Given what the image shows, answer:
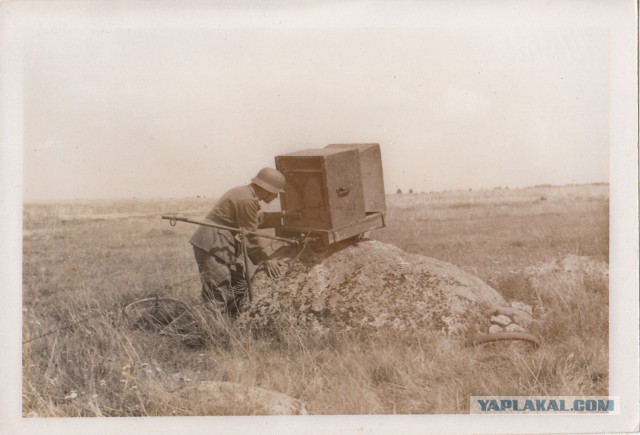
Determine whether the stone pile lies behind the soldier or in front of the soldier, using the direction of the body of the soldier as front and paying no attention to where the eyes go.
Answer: in front

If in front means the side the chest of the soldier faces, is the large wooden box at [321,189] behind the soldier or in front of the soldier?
in front

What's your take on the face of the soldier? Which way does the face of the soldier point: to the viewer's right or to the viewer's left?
to the viewer's right

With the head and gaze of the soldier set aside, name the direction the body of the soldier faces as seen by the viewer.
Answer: to the viewer's right
